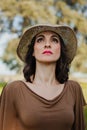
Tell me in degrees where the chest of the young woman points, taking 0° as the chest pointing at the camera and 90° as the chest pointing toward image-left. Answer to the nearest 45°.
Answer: approximately 0°
